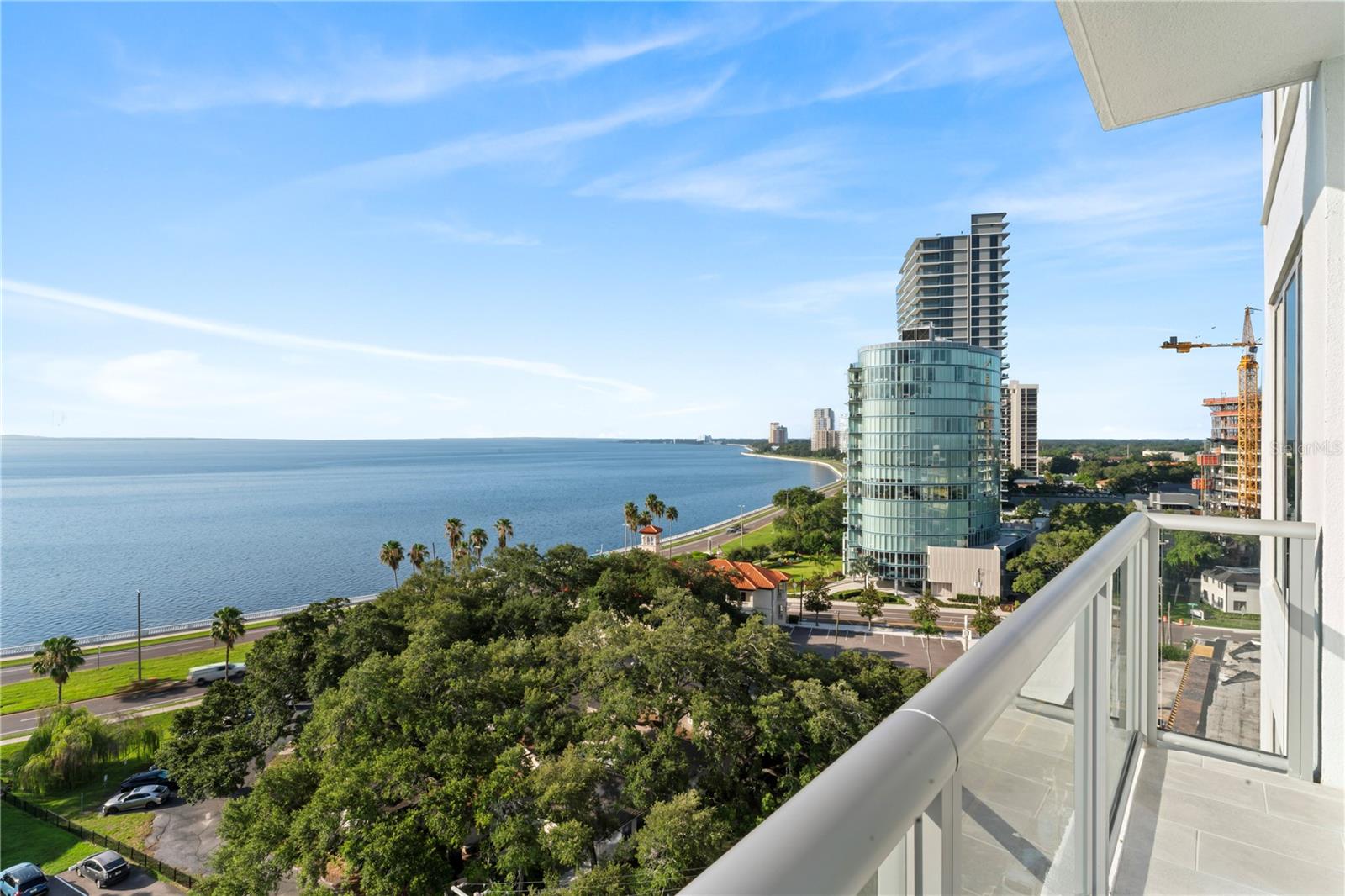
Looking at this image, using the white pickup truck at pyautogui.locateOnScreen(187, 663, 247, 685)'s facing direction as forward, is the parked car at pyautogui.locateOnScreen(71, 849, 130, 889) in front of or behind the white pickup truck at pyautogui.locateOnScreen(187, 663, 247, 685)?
behind

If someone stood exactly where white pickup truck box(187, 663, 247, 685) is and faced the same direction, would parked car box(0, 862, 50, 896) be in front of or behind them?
behind

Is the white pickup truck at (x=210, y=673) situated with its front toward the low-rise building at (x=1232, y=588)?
no

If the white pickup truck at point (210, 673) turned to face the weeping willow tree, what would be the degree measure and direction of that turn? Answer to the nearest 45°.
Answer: approximately 180°

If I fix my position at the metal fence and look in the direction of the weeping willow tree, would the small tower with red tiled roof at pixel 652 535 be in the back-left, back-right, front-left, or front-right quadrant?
front-right

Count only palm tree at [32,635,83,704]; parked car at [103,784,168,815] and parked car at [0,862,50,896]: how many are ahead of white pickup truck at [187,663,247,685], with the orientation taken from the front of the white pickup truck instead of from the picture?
0

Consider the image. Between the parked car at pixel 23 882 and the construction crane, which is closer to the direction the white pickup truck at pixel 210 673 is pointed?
the construction crane

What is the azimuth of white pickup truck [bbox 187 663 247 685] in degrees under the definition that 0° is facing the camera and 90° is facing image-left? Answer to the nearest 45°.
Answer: approximately 225°
